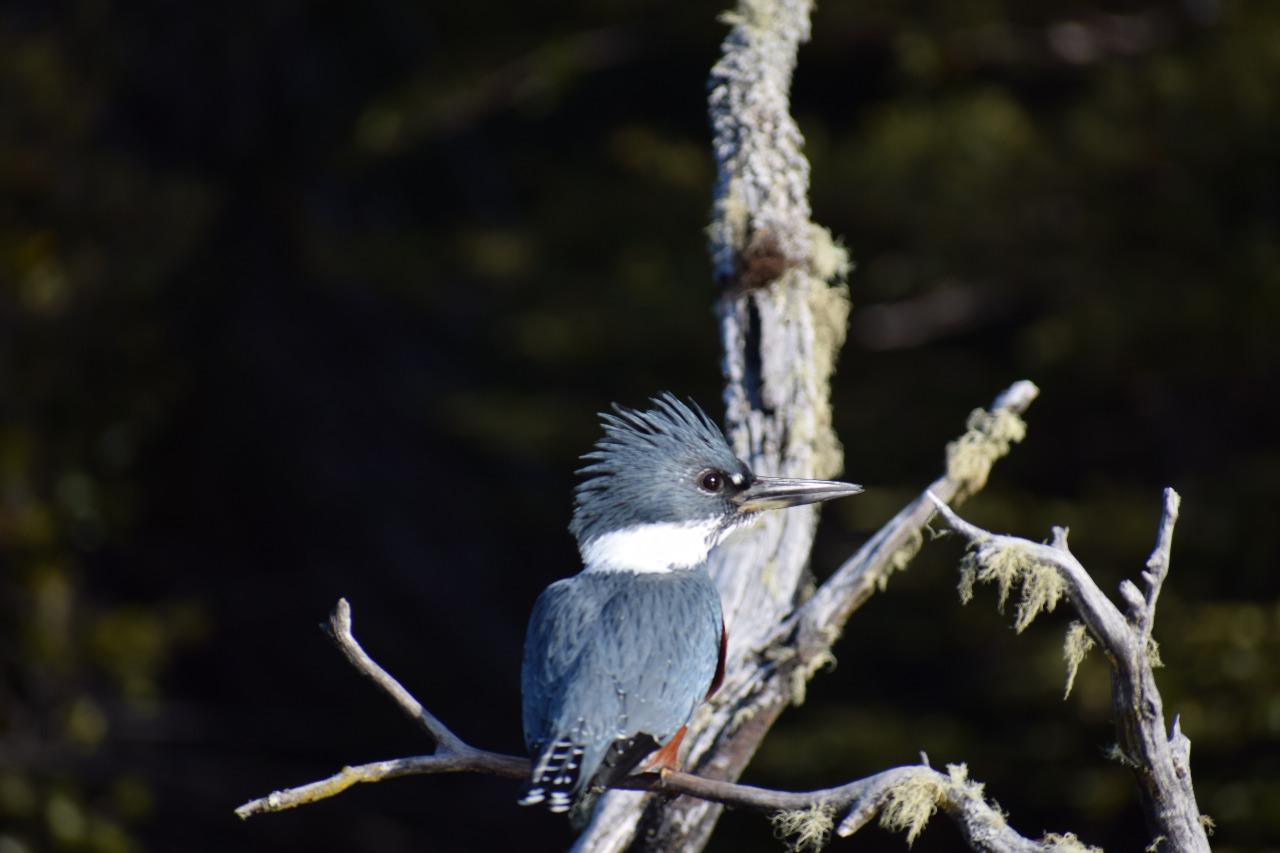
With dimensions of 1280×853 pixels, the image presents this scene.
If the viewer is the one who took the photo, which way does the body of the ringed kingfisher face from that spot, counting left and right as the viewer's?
facing away from the viewer and to the right of the viewer

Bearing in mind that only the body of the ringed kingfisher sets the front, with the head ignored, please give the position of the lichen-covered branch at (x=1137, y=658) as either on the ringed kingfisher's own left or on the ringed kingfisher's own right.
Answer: on the ringed kingfisher's own right
